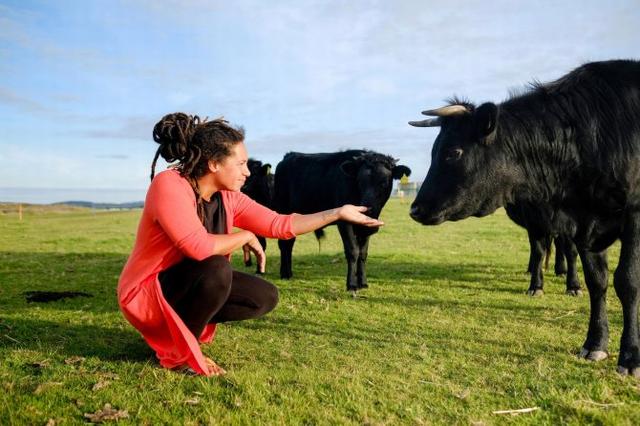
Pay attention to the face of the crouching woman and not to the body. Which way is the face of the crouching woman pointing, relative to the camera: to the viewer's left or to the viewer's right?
to the viewer's right

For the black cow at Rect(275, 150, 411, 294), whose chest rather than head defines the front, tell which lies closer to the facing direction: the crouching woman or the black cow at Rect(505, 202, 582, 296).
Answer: the black cow

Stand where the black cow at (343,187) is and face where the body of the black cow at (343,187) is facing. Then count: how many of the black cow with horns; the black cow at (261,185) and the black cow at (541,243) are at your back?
1

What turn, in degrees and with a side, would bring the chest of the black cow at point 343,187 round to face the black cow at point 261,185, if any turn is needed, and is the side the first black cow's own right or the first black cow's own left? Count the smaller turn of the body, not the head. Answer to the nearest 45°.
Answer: approximately 180°

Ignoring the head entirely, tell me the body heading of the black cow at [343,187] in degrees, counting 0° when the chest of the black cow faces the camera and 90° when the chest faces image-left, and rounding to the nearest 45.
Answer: approximately 315°

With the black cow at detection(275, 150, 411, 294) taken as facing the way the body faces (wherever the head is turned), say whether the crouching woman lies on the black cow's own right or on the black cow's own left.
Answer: on the black cow's own right

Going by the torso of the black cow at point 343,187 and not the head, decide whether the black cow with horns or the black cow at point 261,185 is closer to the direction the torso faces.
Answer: the black cow with horns

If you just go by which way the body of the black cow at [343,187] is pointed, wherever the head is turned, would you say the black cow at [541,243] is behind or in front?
in front
